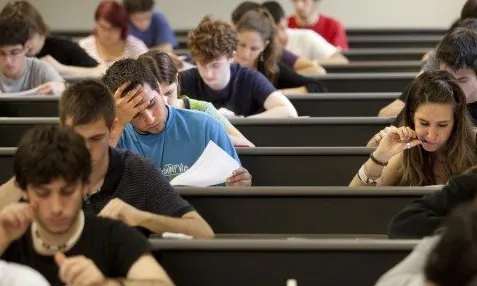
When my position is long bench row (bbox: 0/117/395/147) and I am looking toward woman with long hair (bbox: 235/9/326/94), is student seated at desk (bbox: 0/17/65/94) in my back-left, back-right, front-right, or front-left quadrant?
front-left

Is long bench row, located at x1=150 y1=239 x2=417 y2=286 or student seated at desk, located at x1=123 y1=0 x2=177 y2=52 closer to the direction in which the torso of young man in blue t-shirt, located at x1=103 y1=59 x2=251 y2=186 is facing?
the long bench row

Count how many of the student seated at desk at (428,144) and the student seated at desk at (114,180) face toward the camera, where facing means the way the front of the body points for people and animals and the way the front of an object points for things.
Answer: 2

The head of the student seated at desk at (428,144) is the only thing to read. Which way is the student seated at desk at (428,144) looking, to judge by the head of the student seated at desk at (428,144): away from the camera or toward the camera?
toward the camera

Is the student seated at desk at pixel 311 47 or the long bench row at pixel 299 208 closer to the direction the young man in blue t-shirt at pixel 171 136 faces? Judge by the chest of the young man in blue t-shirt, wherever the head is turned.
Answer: the long bench row

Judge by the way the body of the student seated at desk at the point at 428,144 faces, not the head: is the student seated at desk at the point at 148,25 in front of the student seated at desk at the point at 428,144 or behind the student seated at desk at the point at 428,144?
behind

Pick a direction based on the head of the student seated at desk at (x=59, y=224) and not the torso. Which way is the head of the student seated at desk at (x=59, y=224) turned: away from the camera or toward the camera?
toward the camera

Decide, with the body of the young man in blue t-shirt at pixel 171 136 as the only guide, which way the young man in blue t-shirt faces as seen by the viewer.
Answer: toward the camera

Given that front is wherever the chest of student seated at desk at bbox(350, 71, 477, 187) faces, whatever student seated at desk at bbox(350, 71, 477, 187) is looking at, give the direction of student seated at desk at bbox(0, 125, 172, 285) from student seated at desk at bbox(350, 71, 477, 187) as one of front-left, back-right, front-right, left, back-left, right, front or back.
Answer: front-right

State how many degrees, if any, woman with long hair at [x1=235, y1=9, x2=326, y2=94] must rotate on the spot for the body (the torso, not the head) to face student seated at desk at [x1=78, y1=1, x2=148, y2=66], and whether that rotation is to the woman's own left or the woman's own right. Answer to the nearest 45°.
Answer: approximately 90° to the woman's own right

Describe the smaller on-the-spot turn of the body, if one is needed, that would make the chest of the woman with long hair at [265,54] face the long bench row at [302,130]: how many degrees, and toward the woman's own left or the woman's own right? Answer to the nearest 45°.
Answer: approximately 45° to the woman's own left

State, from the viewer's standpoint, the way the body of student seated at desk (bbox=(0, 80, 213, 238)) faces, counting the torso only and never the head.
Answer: toward the camera

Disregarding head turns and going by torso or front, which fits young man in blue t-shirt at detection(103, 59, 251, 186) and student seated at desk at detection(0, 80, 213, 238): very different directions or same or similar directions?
same or similar directions
